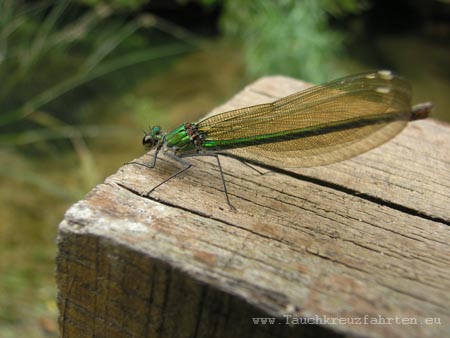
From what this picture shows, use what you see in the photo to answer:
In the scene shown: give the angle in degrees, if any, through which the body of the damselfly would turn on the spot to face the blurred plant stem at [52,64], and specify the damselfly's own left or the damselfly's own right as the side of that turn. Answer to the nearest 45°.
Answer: approximately 45° to the damselfly's own right

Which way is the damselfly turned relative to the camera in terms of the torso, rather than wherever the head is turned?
to the viewer's left
